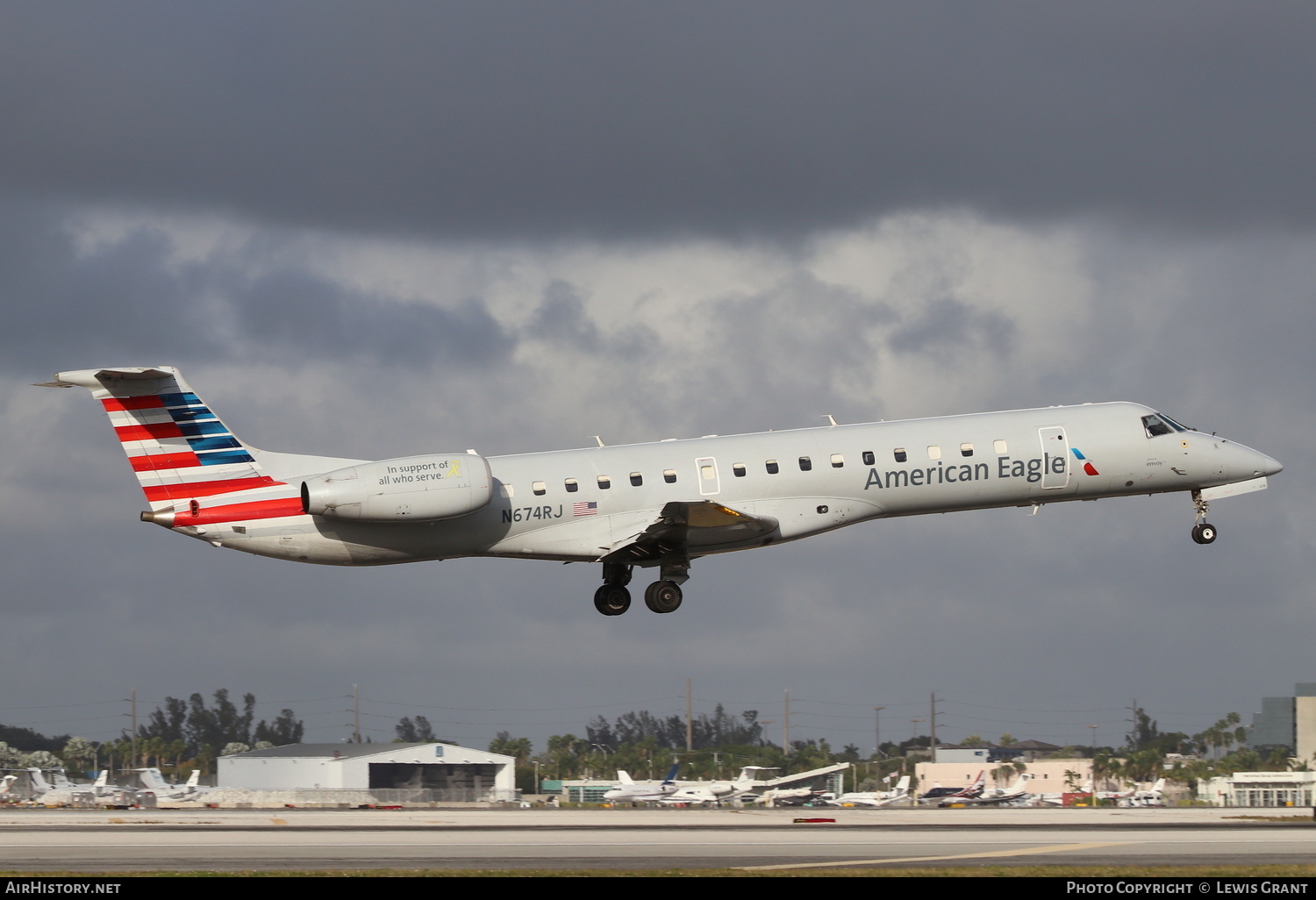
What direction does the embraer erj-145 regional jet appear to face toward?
to the viewer's right
